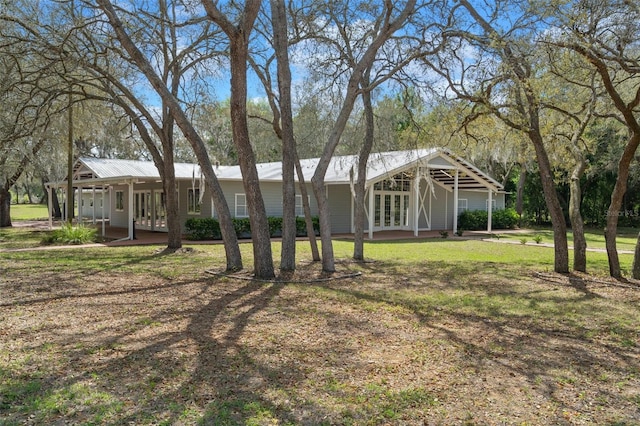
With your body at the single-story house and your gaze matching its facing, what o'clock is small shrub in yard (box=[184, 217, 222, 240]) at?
The small shrub in yard is roughly at 2 o'clock from the single-story house.

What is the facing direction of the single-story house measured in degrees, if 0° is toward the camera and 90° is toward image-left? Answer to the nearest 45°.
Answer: approximately 0°

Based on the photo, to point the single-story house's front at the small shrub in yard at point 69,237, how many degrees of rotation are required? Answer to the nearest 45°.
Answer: approximately 45° to its right
